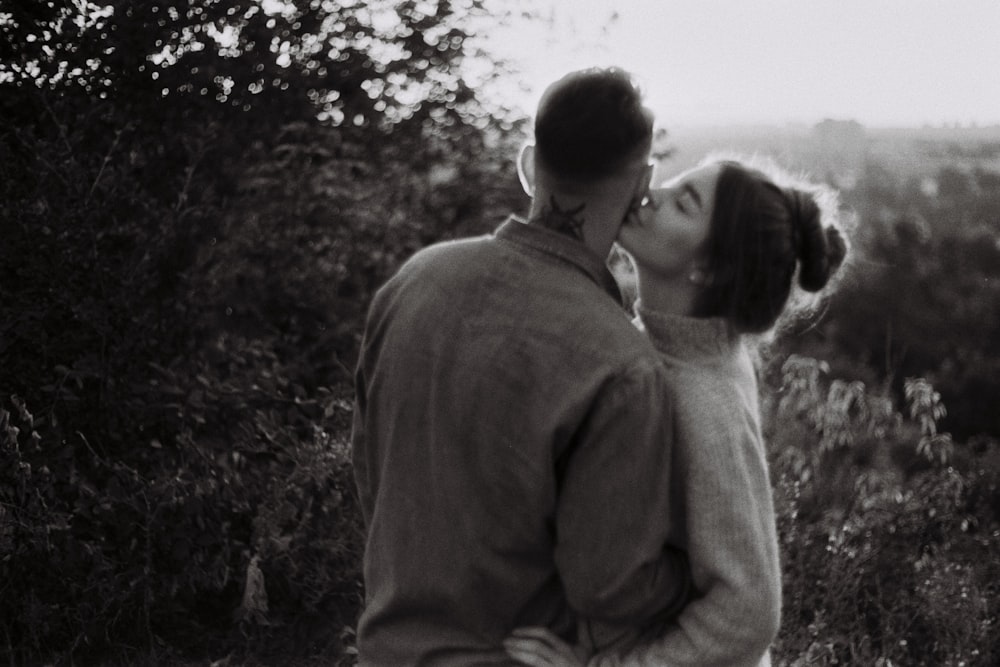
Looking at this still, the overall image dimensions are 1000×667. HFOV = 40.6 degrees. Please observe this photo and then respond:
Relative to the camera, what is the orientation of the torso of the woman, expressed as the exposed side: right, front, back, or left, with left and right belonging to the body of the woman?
left

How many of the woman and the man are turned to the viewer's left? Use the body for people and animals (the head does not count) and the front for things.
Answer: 1

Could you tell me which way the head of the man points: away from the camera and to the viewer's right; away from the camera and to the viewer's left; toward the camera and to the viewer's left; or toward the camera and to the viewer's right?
away from the camera and to the viewer's right

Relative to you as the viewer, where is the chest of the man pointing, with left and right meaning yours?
facing away from the viewer and to the right of the viewer
